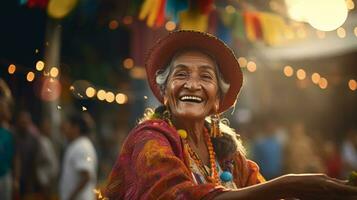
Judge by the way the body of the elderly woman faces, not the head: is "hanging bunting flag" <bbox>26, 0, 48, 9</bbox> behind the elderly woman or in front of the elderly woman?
behind

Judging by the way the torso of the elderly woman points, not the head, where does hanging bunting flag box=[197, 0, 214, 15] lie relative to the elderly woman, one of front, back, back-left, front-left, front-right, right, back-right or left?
back-left

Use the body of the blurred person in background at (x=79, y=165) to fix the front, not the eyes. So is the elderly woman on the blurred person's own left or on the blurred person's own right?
on the blurred person's own left

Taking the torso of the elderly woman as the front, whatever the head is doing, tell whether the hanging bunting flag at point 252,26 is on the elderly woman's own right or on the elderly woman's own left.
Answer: on the elderly woman's own left

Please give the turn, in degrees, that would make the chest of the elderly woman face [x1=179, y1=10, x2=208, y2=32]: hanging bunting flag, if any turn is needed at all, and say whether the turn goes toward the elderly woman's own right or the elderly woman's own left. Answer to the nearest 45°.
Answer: approximately 135° to the elderly woman's own left

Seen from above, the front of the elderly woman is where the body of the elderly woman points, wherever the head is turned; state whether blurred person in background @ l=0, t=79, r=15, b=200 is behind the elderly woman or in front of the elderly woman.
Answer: behind
